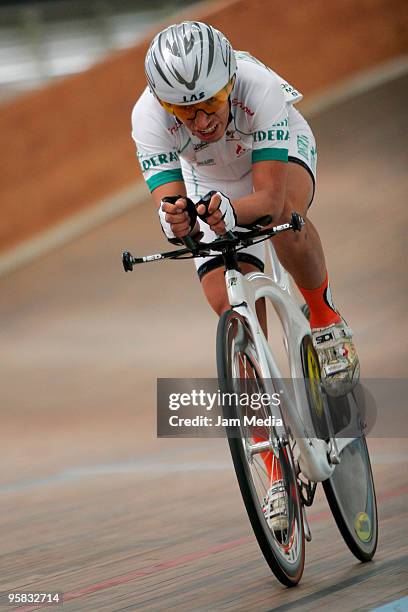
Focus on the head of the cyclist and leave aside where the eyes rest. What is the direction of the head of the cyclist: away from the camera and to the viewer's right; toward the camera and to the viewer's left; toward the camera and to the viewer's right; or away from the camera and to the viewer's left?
toward the camera and to the viewer's left

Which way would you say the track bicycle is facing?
toward the camera
